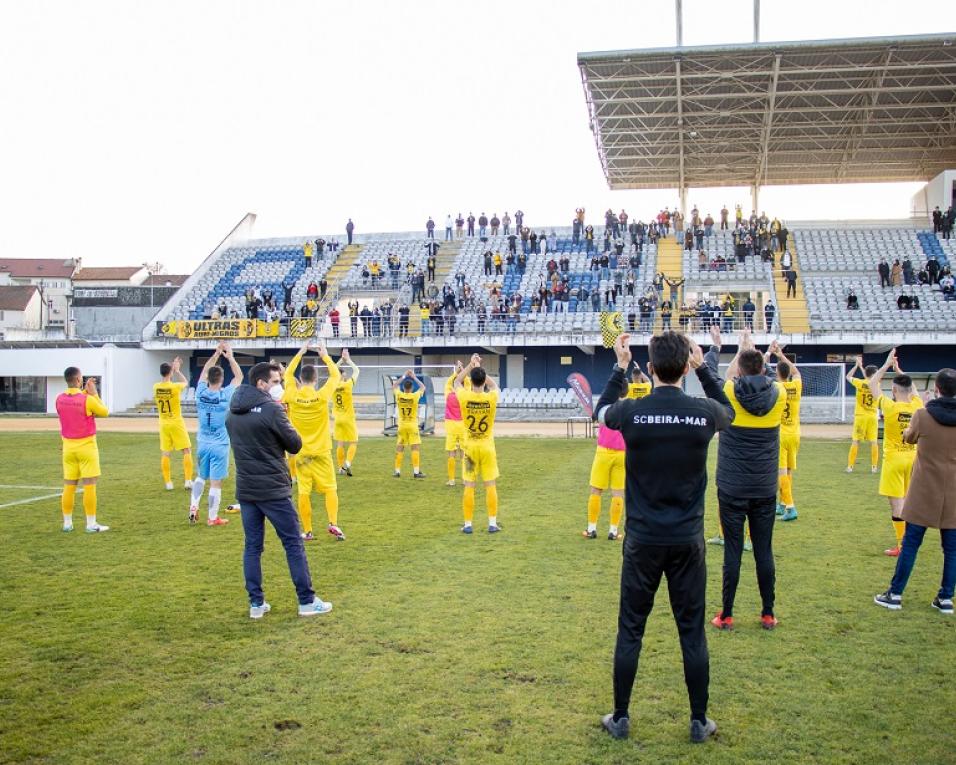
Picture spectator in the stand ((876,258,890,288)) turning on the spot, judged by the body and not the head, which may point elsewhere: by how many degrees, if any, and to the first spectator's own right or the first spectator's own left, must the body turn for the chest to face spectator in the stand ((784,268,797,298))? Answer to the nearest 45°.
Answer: approximately 45° to the first spectator's own right

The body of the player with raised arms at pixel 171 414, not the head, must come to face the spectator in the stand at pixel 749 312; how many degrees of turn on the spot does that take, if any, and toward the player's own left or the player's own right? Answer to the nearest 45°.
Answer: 0° — they already face them

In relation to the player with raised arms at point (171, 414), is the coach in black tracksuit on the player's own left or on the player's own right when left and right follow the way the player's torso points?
on the player's own right

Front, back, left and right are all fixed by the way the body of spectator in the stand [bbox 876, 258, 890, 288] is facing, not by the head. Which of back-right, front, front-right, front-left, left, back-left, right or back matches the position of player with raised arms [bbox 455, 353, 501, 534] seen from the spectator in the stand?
front

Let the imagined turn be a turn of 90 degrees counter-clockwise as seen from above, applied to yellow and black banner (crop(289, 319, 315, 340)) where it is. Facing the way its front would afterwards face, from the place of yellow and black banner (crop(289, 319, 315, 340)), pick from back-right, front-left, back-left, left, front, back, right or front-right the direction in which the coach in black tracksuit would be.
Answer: right

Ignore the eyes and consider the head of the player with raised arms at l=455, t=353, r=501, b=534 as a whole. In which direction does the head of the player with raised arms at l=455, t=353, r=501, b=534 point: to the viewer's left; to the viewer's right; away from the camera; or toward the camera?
away from the camera

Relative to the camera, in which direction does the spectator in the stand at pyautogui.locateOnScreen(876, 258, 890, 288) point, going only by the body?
toward the camera

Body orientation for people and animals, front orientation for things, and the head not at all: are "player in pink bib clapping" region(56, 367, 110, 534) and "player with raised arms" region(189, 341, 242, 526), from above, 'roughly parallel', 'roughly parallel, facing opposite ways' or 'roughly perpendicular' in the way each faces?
roughly parallel

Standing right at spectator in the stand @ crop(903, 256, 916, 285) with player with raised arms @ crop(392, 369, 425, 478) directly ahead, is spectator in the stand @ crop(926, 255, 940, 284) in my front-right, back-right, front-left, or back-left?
back-left

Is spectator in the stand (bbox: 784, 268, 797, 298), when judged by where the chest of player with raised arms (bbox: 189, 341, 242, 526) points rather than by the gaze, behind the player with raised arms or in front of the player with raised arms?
in front

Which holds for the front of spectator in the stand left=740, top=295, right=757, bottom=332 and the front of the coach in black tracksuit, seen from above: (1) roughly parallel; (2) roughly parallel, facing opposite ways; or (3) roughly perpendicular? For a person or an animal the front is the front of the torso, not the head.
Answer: roughly parallel, facing opposite ways

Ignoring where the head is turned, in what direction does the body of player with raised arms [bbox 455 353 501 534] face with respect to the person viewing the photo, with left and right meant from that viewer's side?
facing away from the viewer

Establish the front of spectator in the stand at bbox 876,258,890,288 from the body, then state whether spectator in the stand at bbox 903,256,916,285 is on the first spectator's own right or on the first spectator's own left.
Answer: on the first spectator's own left

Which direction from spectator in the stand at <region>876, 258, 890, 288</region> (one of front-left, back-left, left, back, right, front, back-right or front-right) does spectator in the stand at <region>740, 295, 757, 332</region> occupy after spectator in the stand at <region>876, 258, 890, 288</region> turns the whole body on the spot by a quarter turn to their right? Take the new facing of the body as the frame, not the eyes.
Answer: front-left

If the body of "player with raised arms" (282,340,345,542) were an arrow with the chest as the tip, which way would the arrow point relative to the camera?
away from the camera

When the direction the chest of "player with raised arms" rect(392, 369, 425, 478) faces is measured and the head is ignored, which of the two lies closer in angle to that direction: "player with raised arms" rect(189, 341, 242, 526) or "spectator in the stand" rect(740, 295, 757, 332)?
the spectator in the stand

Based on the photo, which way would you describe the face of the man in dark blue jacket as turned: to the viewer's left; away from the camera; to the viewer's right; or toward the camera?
to the viewer's right

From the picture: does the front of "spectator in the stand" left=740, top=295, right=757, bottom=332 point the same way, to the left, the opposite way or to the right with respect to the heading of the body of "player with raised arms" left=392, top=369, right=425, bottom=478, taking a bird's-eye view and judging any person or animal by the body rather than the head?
the opposite way
